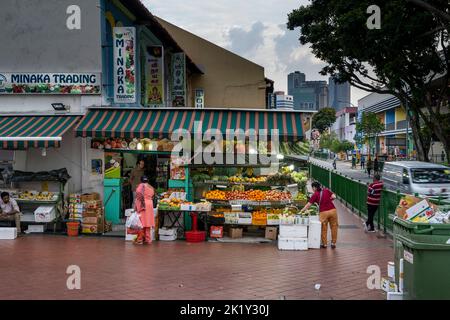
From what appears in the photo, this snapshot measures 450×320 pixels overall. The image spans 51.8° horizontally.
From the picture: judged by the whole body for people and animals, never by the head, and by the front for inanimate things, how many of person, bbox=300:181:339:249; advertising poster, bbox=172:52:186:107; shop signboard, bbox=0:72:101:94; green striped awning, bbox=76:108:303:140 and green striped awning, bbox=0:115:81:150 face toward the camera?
4

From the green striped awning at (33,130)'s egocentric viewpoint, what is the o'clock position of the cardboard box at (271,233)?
The cardboard box is roughly at 10 o'clock from the green striped awning.

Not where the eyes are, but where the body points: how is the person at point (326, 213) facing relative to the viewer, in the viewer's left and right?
facing away from the viewer and to the left of the viewer

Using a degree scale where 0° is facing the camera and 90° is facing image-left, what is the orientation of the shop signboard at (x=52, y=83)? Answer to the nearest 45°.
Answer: approximately 0°

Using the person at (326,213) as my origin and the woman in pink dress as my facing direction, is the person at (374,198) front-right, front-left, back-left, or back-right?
back-right

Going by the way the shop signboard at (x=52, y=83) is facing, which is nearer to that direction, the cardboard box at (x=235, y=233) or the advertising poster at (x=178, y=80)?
the cardboard box

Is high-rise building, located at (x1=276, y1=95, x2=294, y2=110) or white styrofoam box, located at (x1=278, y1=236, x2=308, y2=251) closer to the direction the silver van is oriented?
the white styrofoam box

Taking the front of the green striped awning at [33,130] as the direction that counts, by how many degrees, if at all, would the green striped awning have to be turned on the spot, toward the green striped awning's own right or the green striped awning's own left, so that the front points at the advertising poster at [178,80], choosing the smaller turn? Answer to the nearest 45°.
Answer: approximately 135° to the green striped awning's own left

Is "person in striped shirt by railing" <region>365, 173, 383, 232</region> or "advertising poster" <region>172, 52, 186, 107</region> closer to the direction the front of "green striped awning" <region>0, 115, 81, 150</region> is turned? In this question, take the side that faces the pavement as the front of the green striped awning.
the person in striped shirt by railing
